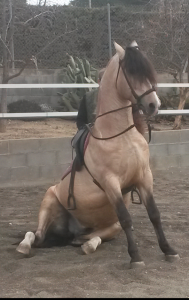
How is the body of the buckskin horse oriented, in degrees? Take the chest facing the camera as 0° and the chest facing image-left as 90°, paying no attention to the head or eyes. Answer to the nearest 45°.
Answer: approximately 315°

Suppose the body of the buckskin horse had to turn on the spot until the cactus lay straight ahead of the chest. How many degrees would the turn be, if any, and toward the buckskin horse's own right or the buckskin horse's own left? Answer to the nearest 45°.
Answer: approximately 135° to the buckskin horse's own left

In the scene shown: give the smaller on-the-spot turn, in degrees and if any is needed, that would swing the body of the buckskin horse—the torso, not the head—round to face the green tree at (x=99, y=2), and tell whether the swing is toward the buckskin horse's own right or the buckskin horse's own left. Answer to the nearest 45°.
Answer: approximately 135° to the buckskin horse's own left

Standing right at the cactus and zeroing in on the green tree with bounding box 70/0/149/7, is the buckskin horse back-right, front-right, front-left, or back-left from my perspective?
back-right

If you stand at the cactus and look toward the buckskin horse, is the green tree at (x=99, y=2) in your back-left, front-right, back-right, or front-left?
back-left
